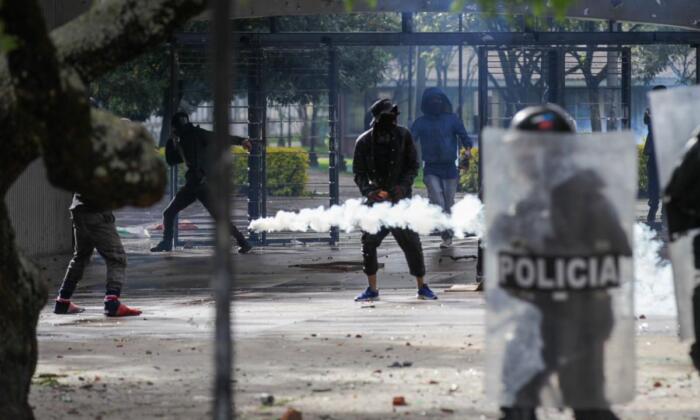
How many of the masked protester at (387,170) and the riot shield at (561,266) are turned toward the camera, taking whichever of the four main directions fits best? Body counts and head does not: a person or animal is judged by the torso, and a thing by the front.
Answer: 2

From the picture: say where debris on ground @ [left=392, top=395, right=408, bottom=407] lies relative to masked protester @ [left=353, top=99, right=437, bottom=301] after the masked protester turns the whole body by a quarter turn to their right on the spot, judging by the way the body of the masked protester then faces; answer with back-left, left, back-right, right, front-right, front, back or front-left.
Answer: left

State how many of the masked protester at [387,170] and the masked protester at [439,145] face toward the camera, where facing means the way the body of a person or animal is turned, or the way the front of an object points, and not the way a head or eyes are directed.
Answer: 2

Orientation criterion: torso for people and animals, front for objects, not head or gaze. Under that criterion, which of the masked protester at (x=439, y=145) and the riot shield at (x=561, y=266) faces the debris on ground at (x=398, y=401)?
the masked protester

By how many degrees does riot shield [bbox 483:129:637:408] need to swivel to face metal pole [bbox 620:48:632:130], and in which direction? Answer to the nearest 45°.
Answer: approximately 180°

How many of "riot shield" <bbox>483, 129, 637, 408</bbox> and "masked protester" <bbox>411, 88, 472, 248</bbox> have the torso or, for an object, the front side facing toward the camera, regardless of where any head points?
2

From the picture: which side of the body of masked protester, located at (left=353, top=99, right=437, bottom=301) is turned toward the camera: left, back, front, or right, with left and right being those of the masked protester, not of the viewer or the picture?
front

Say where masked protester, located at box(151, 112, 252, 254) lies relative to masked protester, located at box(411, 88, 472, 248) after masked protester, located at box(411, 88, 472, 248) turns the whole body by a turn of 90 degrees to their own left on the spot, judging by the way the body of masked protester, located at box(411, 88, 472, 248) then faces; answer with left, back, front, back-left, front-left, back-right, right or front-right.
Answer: back

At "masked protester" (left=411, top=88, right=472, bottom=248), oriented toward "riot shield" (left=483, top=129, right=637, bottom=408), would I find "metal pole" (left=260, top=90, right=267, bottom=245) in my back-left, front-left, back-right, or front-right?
back-right

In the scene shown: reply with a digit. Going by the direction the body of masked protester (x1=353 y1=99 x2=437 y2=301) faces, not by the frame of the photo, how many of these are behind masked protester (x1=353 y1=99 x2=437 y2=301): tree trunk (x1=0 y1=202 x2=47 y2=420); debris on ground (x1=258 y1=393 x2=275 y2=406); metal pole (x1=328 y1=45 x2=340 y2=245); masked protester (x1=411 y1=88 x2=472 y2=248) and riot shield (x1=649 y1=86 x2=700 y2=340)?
2

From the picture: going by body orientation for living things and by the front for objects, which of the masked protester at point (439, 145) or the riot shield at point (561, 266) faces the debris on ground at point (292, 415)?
the masked protester
